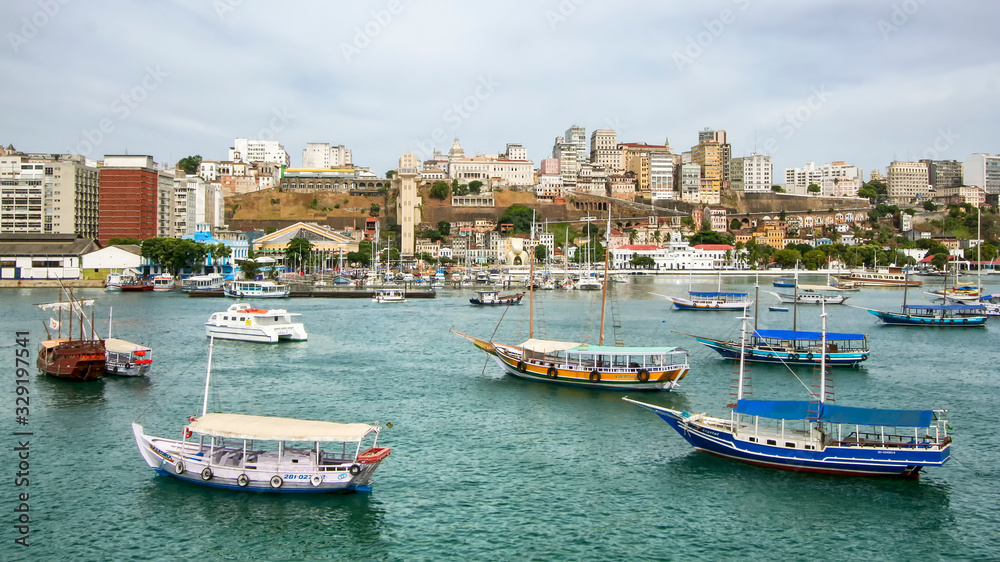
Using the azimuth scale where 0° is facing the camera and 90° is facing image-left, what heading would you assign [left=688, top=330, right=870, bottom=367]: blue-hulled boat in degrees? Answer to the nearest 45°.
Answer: approximately 90°

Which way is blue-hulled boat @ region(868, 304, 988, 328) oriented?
to the viewer's left

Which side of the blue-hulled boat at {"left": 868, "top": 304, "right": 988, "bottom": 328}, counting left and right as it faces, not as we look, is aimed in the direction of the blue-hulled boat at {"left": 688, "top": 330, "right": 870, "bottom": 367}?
left

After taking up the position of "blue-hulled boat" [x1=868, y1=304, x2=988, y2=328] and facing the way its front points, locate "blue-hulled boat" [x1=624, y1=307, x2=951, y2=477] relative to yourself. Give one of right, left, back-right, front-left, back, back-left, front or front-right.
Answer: left

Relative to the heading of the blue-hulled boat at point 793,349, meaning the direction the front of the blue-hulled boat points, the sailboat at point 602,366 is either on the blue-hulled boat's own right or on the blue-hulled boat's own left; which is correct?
on the blue-hulled boat's own left

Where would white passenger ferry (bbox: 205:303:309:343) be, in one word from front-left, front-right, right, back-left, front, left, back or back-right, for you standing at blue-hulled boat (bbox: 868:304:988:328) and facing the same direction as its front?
front-left

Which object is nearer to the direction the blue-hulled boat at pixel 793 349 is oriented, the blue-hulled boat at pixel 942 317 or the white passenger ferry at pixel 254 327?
the white passenger ferry

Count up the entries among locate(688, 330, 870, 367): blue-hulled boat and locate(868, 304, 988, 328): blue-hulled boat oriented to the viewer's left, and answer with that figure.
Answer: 2

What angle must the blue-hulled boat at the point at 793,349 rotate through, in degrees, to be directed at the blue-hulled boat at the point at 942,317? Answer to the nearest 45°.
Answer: approximately 135° to its right

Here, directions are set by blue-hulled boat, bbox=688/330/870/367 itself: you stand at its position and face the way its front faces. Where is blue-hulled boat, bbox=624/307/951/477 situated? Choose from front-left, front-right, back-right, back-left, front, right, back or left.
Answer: left

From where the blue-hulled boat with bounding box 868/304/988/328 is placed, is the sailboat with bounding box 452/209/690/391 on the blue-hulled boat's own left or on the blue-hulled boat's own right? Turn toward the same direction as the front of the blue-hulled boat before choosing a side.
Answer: on the blue-hulled boat's own left
